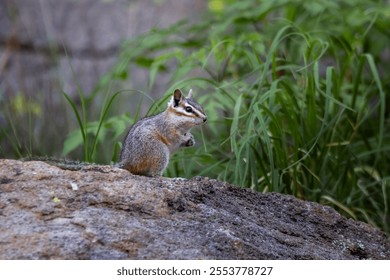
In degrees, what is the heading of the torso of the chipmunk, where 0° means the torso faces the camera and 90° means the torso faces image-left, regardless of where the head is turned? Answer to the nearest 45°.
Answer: approximately 270°
